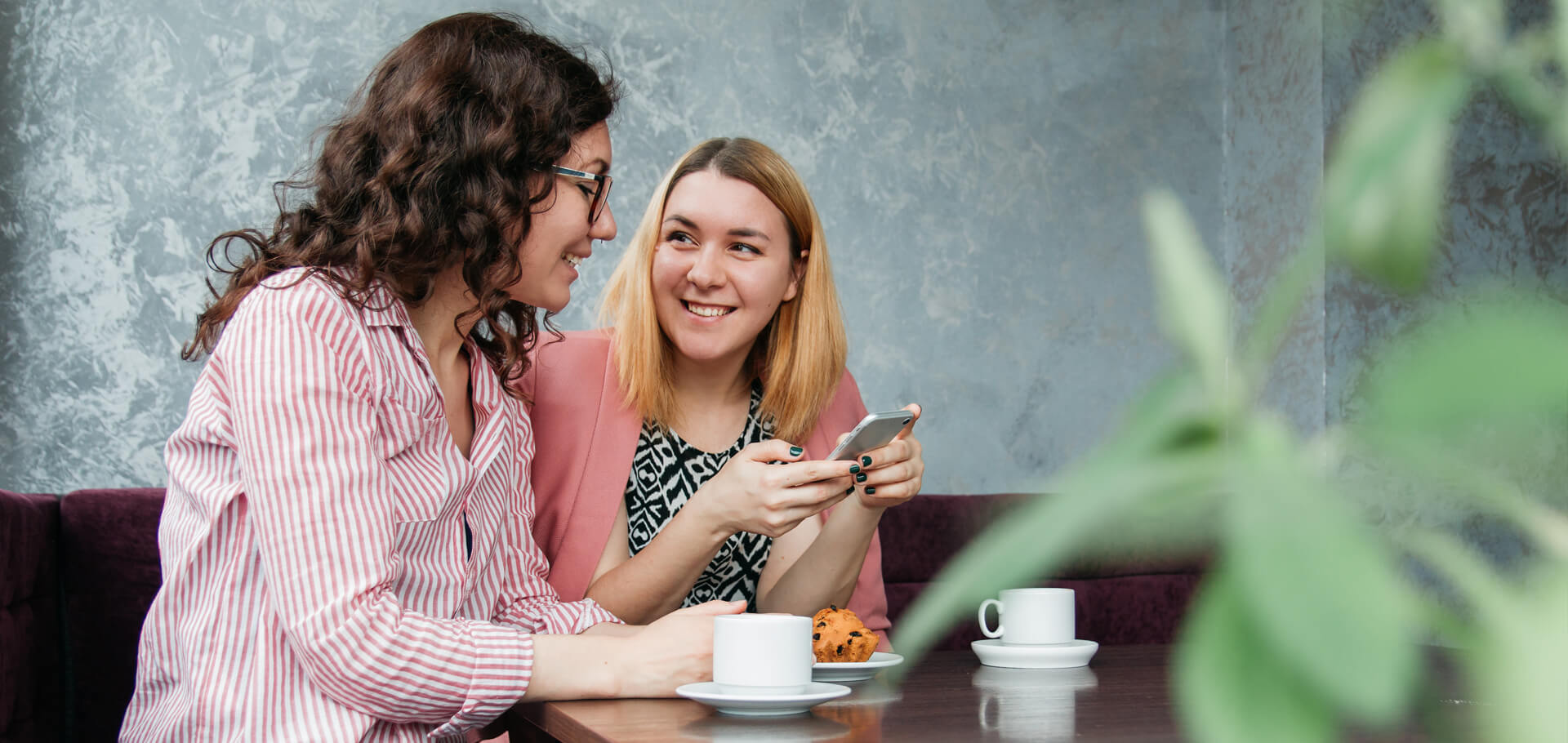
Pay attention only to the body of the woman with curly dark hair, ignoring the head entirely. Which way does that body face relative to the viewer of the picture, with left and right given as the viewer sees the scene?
facing the viewer and to the right of the viewer

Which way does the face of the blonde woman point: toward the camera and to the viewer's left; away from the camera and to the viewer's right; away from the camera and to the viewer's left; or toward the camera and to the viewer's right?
toward the camera and to the viewer's left

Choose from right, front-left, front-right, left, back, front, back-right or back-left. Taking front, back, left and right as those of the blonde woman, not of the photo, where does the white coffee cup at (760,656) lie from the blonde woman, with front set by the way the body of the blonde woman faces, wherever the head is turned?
front-right

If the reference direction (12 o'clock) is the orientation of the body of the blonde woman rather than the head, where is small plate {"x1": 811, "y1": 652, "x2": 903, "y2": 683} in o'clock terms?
The small plate is roughly at 1 o'clock from the blonde woman.

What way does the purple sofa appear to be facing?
toward the camera

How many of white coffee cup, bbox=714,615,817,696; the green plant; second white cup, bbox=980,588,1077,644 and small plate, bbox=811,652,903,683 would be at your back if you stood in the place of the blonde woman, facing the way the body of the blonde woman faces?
0

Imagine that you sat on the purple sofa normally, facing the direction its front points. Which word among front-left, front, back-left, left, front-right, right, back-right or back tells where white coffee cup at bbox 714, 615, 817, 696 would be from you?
front-left

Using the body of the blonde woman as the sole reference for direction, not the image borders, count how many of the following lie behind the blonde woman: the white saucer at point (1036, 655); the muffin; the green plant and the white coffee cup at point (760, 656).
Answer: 0

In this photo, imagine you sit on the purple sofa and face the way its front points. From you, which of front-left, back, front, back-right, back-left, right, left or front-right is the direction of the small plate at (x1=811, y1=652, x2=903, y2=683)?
front-left

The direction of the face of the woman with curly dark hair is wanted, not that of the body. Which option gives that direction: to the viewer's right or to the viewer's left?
to the viewer's right

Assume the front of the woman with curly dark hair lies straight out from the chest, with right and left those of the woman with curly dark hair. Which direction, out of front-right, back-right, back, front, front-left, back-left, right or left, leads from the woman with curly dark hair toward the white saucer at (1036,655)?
front-left

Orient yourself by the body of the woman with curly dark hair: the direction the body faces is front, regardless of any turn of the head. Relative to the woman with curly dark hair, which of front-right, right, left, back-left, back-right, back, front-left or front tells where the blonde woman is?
left
